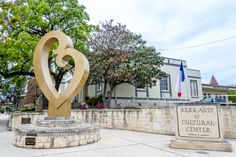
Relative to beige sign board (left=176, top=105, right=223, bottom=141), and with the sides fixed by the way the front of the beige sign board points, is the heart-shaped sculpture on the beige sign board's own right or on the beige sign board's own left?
on the beige sign board's own right

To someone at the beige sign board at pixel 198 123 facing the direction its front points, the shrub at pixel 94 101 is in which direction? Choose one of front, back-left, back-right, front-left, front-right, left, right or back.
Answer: back-right

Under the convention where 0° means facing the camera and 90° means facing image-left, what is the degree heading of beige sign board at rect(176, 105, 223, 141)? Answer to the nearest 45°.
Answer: approximately 0°

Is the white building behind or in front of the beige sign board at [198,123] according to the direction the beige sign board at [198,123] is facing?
behind

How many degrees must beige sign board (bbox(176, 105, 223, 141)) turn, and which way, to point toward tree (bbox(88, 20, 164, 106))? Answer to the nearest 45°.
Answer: approximately 135° to its right
